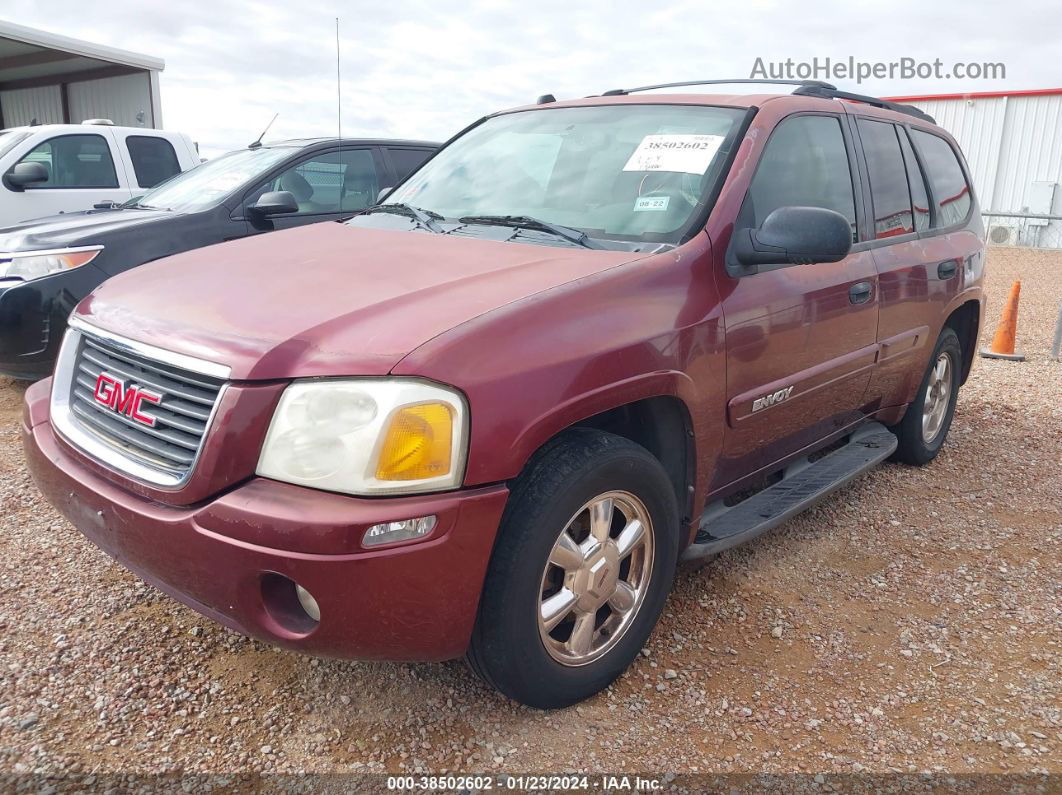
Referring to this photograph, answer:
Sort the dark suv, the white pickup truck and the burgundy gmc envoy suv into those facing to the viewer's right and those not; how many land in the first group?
0

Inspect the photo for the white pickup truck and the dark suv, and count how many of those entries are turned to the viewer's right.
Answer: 0

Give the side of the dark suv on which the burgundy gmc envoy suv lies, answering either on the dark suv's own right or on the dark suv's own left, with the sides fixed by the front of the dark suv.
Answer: on the dark suv's own left

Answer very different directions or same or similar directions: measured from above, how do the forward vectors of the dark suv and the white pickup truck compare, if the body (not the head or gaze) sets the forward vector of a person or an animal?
same or similar directions

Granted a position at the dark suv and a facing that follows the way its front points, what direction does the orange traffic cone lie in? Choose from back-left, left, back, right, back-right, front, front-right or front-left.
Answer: back-left

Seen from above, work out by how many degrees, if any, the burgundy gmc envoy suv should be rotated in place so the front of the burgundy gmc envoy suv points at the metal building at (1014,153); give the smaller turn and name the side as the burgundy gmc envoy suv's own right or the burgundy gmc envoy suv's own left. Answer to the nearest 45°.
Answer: approximately 180°

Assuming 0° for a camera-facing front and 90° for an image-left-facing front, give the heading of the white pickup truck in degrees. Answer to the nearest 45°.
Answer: approximately 45°

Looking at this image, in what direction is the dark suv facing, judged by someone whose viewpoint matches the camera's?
facing the viewer and to the left of the viewer
